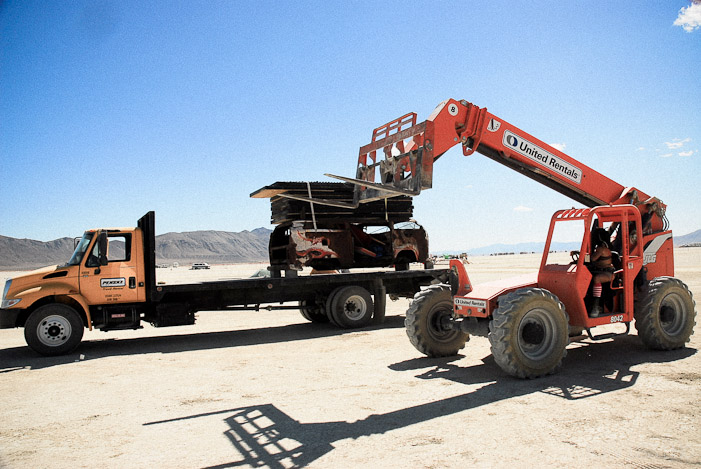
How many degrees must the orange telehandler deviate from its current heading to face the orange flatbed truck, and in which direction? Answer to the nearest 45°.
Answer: approximately 45° to its right

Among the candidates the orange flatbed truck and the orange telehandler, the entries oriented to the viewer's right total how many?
0

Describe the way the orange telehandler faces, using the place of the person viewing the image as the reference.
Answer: facing the viewer and to the left of the viewer

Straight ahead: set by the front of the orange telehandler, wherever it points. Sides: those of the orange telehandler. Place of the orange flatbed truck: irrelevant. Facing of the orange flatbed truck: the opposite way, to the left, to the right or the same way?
the same way

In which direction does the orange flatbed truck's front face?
to the viewer's left

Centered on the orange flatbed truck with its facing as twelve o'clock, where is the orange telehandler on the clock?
The orange telehandler is roughly at 7 o'clock from the orange flatbed truck.
